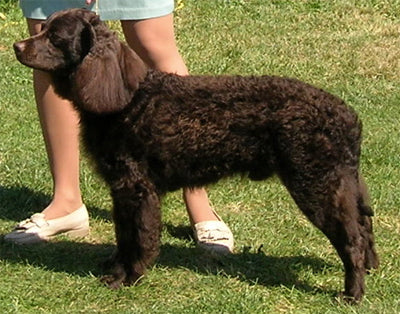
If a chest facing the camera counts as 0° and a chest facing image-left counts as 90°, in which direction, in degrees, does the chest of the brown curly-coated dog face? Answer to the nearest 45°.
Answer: approximately 90°
